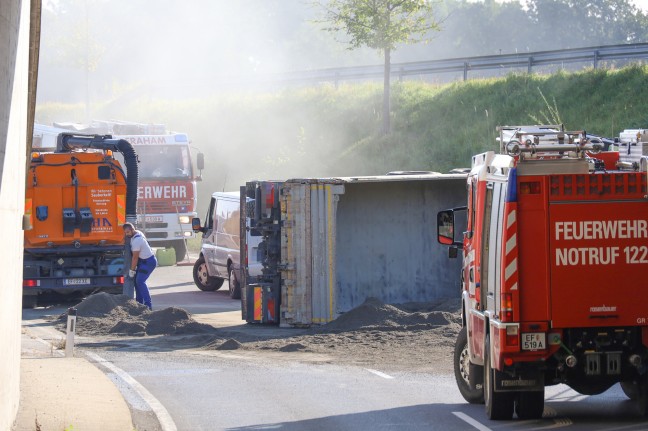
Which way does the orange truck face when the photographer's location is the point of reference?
facing away from the viewer

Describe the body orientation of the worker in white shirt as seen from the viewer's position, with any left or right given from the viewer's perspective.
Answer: facing to the left of the viewer

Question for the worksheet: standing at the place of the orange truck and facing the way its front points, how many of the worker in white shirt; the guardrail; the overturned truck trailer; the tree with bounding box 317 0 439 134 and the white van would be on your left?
0

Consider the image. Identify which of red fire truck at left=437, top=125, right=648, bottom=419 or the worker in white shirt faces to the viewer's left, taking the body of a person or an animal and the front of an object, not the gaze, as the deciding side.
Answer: the worker in white shirt

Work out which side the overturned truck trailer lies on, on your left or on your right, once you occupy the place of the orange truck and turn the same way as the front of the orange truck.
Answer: on your right

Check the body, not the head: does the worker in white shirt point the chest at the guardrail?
no

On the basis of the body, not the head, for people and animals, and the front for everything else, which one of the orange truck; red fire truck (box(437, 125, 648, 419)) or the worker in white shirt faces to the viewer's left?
the worker in white shirt

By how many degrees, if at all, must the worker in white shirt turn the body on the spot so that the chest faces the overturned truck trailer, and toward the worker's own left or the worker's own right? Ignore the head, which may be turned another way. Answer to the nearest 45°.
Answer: approximately 135° to the worker's own left

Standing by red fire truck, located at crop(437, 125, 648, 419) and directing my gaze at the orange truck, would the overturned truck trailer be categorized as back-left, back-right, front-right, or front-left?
front-right

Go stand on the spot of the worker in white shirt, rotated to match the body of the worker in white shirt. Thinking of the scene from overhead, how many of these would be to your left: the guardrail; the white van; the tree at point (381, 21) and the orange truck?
0

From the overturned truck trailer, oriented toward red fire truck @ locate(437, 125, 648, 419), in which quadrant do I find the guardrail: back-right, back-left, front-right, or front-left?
back-left

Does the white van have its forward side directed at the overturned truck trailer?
no

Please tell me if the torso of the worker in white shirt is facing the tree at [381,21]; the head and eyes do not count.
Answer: no
